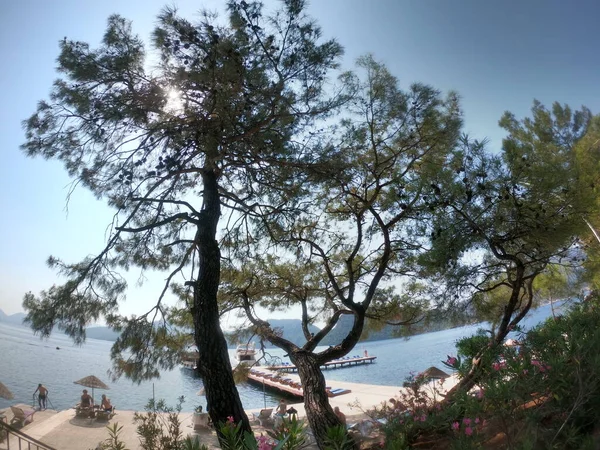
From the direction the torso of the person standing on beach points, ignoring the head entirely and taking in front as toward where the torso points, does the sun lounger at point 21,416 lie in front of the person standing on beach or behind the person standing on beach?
behind

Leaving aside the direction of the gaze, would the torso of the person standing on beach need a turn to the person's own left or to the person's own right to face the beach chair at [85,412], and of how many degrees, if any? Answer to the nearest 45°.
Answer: approximately 135° to the person's own right

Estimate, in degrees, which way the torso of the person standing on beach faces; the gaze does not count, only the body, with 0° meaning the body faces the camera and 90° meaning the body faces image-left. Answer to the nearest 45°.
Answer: approximately 180°
